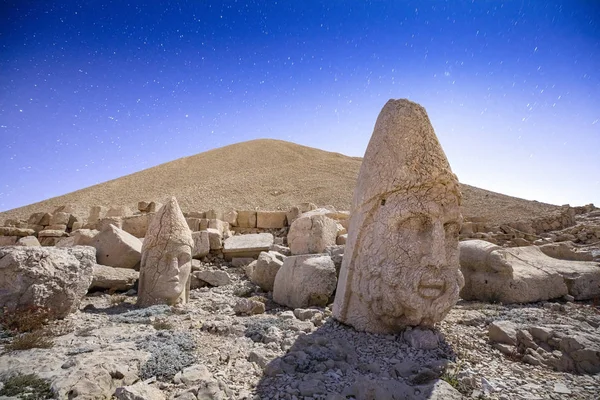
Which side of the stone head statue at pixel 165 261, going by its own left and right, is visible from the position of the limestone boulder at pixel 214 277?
left

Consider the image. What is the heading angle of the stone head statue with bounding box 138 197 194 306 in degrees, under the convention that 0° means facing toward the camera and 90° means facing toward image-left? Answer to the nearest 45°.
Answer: approximately 315°

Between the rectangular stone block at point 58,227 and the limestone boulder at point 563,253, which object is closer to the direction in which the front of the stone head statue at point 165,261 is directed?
the limestone boulder

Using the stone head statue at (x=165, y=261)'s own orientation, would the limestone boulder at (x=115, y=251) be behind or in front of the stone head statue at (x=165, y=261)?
behind

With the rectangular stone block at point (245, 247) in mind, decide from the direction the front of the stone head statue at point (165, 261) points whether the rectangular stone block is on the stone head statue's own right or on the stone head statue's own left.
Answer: on the stone head statue's own left

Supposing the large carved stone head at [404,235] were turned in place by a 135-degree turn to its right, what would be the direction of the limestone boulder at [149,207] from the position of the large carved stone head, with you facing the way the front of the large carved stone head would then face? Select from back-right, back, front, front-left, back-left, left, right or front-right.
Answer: front-right

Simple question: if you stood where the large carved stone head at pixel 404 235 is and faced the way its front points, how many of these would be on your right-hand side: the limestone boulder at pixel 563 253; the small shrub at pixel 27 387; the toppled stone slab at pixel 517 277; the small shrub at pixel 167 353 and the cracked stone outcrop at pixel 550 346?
2

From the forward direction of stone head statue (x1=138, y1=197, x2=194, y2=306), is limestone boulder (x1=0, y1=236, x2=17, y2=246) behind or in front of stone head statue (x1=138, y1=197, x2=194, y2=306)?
behind

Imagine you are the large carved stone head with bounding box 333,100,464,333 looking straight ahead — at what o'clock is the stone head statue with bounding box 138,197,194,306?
The stone head statue is roughly at 5 o'clock from the large carved stone head.

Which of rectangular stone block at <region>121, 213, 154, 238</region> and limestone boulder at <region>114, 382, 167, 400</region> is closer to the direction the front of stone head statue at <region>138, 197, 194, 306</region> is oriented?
the limestone boulder

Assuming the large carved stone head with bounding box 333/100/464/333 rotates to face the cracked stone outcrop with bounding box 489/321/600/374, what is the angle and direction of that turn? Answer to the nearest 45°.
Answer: approximately 45° to its left

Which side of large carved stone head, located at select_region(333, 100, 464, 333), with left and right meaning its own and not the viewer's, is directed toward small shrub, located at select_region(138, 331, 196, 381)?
right

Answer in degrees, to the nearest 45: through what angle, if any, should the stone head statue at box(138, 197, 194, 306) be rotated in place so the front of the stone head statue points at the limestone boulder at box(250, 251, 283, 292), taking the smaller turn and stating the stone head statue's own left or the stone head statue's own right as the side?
approximately 45° to the stone head statue's own left

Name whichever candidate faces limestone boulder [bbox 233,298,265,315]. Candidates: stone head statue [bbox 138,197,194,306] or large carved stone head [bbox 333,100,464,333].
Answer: the stone head statue
